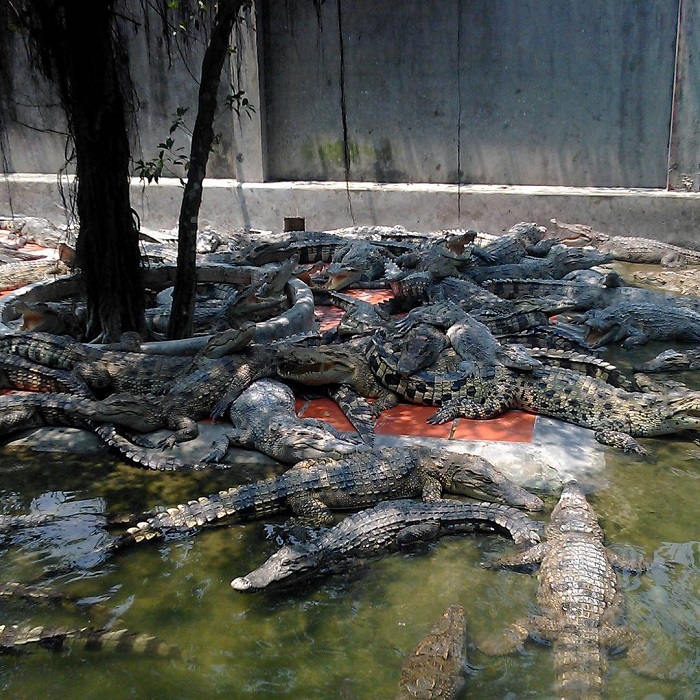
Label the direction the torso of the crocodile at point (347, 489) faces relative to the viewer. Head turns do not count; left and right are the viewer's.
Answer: facing to the right of the viewer

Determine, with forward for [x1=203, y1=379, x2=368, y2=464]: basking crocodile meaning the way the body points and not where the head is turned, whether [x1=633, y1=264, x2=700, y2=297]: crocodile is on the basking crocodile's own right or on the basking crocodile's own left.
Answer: on the basking crocodile's own left

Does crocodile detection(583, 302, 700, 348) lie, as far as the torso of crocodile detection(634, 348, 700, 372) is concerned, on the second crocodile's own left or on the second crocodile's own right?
on the second crocodile's own right

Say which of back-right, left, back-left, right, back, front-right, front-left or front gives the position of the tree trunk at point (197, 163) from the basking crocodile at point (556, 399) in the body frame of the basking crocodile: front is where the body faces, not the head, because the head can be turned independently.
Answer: back

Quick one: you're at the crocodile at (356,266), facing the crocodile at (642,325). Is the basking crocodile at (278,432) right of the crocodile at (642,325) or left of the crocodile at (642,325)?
right

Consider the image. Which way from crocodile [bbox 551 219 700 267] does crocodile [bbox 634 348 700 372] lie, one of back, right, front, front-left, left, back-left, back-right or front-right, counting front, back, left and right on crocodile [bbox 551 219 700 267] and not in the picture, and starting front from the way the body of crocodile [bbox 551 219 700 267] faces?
left

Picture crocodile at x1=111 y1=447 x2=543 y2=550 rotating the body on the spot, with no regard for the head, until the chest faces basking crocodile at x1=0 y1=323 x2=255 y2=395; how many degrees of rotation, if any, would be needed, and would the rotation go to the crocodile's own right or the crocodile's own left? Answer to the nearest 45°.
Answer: approximately 135° to the crocodile's own left

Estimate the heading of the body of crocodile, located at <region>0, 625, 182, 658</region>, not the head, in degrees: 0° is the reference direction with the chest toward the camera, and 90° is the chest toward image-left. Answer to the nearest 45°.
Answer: approximately 90°

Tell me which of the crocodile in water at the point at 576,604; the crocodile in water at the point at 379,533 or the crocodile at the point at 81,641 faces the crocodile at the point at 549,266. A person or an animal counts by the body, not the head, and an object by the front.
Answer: the crocodile in water at the point at 576,604

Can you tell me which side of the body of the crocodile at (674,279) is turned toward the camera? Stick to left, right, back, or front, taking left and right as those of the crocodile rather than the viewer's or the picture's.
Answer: left

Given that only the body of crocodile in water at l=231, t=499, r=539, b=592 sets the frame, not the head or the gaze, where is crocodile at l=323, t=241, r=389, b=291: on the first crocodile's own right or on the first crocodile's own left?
on the first crocodile's own right

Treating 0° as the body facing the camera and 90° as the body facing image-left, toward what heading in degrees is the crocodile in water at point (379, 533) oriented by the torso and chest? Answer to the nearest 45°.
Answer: approximately 45°

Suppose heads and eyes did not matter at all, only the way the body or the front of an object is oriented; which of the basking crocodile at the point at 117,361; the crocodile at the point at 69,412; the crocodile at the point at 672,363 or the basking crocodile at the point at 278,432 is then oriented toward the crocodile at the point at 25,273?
the crocodile at the point at 672,363

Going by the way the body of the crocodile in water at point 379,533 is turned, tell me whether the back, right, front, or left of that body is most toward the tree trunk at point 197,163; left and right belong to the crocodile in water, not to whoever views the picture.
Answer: right
